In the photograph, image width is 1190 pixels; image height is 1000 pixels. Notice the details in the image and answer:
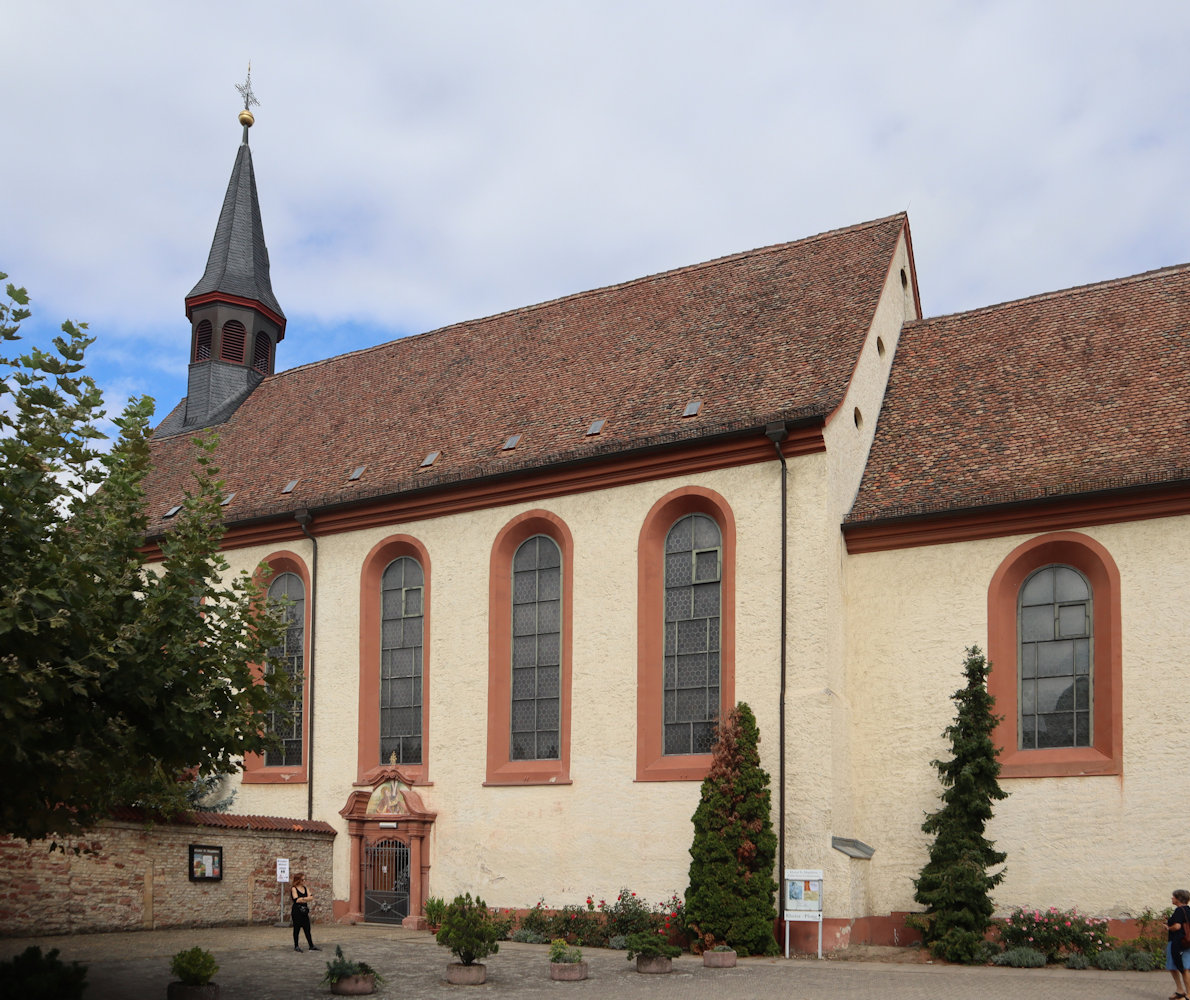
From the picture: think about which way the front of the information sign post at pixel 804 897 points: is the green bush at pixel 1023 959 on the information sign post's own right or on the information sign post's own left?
on the information sign post's own left

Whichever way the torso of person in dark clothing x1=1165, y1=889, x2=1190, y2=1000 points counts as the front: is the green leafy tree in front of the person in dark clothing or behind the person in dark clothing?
in front

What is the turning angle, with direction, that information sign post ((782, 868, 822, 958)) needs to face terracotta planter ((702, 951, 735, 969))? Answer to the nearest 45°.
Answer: approximately 45° to its right

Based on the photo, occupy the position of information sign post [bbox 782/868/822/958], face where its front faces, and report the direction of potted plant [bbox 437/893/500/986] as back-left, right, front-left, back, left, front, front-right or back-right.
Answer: front-right

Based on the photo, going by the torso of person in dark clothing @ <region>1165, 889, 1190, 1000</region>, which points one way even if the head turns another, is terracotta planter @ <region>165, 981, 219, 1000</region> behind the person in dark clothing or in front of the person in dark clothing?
in front

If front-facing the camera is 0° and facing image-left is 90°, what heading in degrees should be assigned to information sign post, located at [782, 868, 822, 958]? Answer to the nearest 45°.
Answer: approximately 0°

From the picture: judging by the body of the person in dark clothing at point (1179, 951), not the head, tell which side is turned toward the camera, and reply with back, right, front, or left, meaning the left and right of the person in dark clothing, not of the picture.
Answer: left

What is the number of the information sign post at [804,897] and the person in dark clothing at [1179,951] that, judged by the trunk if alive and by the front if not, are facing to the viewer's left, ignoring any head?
1

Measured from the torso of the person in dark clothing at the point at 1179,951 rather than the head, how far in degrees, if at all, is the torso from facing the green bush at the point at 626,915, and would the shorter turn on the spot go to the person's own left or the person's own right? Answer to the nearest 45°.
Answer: approximately 45° to the person's own right

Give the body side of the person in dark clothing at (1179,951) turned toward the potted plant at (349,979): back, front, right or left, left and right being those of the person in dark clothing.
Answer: front

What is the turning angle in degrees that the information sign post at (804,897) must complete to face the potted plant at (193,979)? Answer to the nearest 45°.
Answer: approximately 45° to its right

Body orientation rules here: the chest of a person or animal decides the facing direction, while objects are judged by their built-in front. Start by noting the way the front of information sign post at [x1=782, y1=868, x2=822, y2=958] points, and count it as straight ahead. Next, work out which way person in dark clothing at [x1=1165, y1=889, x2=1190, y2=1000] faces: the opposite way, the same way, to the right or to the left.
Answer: to the right

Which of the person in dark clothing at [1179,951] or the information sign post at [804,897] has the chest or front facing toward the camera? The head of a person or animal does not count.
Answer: the information sign post
